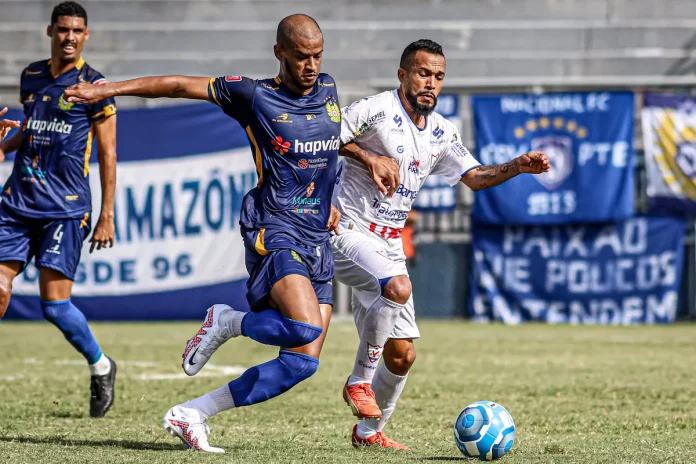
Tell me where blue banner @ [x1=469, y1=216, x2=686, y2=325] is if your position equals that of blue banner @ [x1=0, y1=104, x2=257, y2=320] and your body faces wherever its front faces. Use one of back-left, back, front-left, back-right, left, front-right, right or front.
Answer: left

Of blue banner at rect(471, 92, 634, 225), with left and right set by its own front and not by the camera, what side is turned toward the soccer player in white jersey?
front

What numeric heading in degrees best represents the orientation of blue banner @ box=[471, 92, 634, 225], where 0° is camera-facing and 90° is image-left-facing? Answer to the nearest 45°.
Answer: approximately 0°

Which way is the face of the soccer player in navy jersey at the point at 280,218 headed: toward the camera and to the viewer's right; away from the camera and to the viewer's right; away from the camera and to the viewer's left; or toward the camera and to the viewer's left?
toward the camera and to the viewer's right

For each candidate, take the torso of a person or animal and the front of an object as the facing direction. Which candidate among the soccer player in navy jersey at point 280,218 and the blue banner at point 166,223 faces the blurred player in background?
the blue banner

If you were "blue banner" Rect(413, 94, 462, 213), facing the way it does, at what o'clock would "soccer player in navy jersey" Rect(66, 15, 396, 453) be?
The soccer player in navy jersey is roughly at 12 o'clock from the blue banner.

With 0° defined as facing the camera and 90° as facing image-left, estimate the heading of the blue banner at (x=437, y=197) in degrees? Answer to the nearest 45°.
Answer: approximately 0°

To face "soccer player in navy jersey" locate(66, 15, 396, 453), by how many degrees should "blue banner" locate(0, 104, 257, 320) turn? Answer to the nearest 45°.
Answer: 0° — it already faces them

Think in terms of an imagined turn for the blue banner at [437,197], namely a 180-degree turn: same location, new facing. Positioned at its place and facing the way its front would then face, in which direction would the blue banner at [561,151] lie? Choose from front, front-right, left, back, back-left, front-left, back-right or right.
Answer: right

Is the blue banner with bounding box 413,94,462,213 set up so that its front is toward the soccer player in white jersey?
yes
